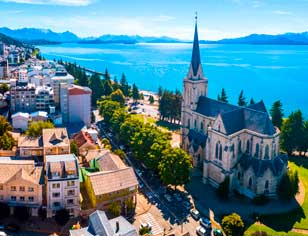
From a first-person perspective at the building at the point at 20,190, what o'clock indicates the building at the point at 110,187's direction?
the building at the point at 110,187 is roughly at 9 o'clock from the building at the point at 20,190.

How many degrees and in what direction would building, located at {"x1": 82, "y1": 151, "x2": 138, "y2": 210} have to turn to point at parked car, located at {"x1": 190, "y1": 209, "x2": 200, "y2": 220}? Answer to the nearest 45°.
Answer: approximately 90° to its left

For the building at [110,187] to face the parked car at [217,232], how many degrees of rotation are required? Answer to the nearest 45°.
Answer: approximately 45° to its left

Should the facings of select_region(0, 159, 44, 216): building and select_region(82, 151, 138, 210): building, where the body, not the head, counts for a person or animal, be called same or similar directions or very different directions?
same or similar directions

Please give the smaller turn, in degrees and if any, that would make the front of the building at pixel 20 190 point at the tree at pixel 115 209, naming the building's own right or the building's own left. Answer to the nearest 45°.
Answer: approximately 90° to the building's own left

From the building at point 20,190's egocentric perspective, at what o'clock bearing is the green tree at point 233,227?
The green tree is roughly at 10 o'clock from the building.

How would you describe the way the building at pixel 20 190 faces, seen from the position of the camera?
facing the viewer

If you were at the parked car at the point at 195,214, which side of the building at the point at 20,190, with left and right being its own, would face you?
left

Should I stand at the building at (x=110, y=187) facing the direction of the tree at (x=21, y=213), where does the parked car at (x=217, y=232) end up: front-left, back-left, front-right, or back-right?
back-left
